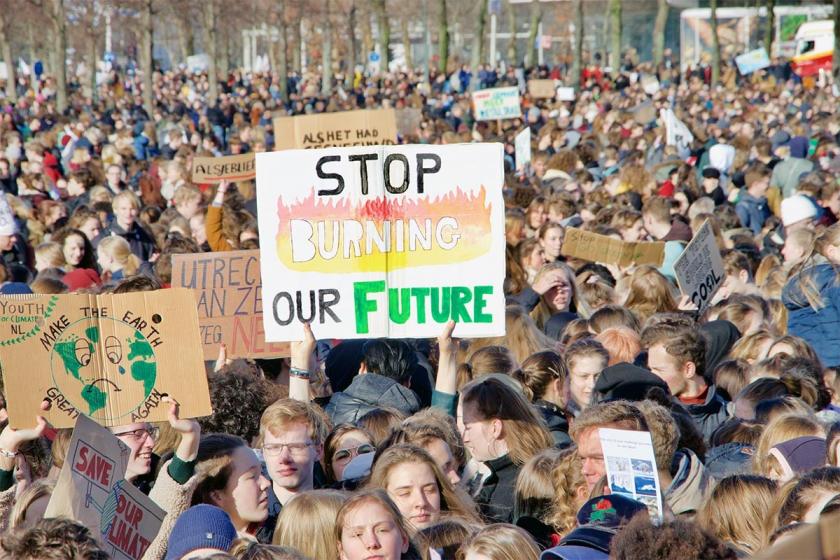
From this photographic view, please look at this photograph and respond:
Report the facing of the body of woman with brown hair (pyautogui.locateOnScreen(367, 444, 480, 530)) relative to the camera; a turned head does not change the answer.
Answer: toward the camera

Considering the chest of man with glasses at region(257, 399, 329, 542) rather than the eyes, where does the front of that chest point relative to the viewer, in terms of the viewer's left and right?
facing the viewer and to the left of the viewer

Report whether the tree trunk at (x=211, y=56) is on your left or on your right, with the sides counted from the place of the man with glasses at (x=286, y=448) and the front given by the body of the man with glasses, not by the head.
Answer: on your right

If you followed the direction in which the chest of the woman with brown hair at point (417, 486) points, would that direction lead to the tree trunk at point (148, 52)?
no

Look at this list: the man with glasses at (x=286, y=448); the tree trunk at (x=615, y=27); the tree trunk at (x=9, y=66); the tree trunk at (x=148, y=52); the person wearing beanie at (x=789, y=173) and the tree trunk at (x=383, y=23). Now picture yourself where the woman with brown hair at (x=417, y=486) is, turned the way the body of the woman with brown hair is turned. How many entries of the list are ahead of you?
0

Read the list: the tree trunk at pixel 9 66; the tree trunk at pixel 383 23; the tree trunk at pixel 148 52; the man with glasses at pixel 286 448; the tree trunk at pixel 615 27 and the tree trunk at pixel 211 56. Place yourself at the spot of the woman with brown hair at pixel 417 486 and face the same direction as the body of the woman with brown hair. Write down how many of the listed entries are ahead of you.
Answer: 0

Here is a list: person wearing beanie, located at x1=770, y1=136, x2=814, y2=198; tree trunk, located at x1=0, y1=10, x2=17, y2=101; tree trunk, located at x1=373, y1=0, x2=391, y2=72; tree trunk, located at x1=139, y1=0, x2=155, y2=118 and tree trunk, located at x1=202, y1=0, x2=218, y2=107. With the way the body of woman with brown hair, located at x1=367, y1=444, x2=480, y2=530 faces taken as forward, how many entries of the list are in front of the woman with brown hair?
0

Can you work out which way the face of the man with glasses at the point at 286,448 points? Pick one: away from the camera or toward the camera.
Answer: toward the camera

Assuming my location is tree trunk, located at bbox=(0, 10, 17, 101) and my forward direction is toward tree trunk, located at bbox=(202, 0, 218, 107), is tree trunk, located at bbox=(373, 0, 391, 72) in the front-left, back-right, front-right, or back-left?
front-left

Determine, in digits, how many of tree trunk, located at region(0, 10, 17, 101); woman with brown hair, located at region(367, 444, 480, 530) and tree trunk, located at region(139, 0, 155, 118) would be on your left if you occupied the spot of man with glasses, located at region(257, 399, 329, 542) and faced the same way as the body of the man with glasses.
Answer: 1

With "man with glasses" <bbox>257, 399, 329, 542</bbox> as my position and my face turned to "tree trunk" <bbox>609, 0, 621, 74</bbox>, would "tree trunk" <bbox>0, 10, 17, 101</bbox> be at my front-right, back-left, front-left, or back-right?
front-left

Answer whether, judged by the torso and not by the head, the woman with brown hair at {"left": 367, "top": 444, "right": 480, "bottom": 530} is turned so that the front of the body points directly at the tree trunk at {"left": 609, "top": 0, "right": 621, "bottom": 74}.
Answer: no

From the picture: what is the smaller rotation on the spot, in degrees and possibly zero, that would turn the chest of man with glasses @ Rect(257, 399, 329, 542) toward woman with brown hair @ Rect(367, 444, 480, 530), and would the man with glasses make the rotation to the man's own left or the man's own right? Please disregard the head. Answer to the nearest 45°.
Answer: approximately 90° to the man's own left

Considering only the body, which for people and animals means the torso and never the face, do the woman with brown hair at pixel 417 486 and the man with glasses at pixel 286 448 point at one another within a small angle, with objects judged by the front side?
no

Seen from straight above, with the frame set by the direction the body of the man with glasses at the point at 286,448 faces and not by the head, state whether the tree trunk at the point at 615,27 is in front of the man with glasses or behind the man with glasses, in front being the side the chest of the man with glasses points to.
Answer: behind

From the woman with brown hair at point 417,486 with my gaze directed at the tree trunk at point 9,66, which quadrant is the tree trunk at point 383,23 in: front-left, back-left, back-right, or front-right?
front-right

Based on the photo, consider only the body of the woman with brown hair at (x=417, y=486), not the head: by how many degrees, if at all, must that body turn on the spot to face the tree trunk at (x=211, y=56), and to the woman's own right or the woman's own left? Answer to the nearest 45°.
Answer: approximately 180°

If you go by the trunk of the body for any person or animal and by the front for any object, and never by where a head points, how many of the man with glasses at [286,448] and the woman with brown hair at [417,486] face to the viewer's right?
0
